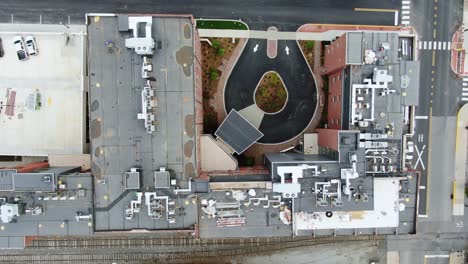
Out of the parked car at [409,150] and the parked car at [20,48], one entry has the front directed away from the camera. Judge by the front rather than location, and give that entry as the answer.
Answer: the parked car at [20,48]

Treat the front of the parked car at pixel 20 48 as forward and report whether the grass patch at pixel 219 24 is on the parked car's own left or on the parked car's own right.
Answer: on the parked car's own right

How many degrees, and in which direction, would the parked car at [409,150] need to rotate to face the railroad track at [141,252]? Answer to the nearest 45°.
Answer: approximately 45° to its right

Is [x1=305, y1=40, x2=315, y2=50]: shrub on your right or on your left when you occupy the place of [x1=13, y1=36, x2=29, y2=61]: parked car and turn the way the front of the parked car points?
on your right

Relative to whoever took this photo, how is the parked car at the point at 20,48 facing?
facing away from the viewer

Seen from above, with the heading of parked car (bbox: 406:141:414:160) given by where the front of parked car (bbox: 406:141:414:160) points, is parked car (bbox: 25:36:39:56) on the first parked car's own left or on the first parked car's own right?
on the first parked car's own right

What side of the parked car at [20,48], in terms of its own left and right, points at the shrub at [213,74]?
right

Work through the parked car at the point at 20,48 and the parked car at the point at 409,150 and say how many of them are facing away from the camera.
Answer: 1

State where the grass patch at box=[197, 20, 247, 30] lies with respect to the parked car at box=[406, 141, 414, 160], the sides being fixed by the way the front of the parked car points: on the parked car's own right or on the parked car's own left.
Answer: on the parked car's own right

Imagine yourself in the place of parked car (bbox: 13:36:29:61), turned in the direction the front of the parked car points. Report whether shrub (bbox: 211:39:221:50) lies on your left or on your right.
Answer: on your right
